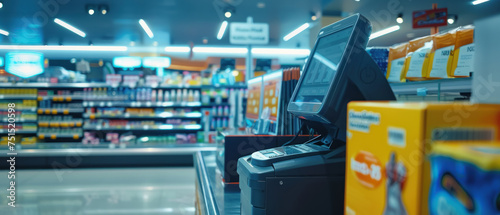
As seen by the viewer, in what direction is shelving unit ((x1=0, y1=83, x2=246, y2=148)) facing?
toward the camera

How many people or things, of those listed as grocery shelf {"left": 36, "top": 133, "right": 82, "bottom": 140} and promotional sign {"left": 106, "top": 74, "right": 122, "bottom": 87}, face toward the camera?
2

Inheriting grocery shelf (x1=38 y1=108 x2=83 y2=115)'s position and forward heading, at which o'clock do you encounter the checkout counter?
The checkout counter is roughly at 12 o'clock from the grocery shelf.

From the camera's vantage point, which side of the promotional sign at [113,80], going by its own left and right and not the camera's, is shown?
front

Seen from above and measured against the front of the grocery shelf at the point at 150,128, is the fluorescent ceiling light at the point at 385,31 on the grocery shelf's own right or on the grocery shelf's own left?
on the grocery shelf's own left

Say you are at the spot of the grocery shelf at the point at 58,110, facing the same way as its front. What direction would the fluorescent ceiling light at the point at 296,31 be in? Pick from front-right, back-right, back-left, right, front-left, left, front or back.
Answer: left

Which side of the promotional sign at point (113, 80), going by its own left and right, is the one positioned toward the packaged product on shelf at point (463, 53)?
front

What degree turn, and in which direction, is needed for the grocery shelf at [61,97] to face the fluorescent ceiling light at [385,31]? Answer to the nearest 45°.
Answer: approximately 90° to its left

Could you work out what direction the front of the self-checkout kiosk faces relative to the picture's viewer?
facing the viewer and to the left of the viewer

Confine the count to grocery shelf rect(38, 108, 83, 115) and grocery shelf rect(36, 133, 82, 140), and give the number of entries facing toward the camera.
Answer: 2

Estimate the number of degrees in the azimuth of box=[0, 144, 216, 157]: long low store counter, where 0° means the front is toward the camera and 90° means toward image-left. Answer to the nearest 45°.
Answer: approximately 0°

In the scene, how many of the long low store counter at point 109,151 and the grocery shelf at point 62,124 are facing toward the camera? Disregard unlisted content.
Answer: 2

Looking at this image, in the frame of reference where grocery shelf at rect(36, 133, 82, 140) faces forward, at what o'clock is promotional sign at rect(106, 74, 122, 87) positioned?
The promotional sign is roughly at 10 o'clock from the grocery shelf.
